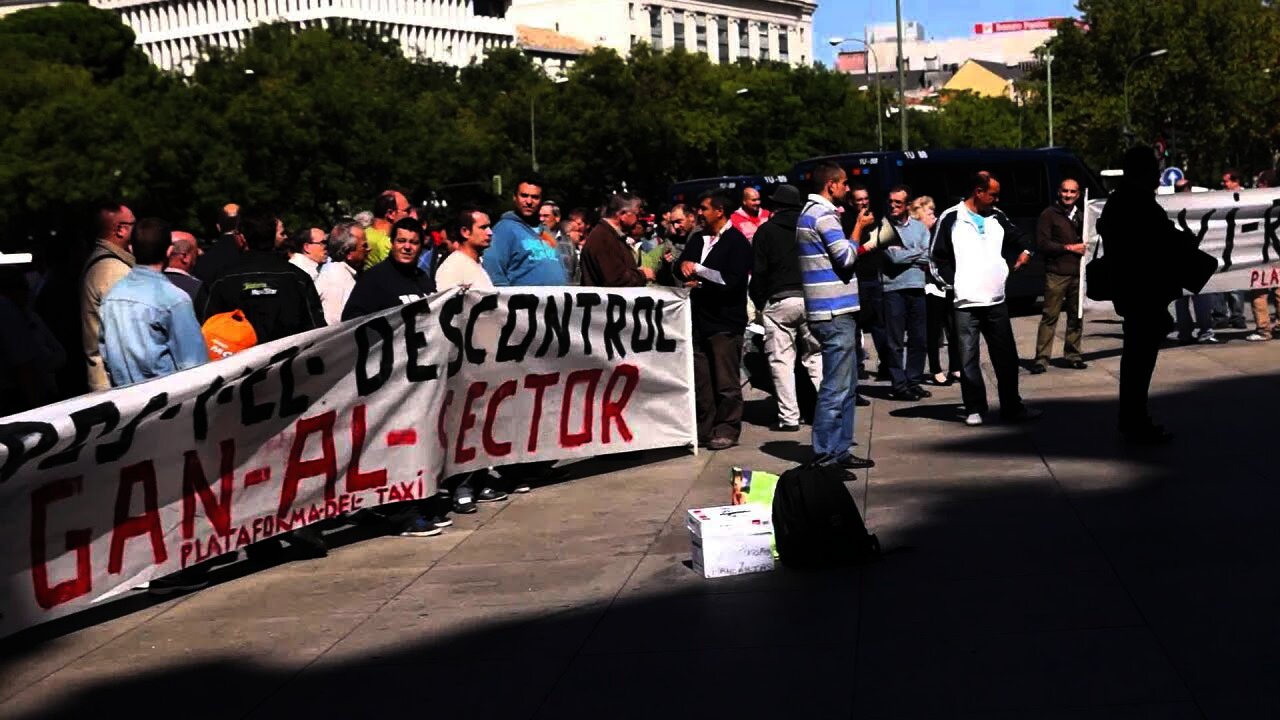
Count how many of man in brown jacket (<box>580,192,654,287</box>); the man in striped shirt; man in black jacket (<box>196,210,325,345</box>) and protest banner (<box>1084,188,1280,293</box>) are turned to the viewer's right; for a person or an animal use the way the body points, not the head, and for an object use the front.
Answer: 2

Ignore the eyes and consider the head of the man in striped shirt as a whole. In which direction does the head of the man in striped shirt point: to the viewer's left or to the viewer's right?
to the viewer's right

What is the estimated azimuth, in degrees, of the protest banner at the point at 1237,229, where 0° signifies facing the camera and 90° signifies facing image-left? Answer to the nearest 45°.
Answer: approximately 0°

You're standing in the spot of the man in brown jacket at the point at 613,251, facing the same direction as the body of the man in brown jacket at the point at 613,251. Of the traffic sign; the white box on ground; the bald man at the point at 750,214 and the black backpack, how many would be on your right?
2

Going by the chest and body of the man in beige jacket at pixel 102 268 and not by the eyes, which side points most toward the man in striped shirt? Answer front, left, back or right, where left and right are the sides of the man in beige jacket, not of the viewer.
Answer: front

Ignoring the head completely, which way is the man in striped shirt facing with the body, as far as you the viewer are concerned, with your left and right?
facing to the right of the viewer

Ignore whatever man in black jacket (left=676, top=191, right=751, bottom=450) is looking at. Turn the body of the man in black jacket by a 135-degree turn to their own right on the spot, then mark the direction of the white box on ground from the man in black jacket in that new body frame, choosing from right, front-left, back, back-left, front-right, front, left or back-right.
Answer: back

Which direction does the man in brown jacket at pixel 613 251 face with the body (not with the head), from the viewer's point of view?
to the viewer's right

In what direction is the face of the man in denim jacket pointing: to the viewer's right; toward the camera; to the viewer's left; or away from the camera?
away from the camera

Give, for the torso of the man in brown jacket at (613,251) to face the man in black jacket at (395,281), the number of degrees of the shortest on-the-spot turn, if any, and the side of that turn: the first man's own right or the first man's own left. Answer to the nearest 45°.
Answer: approximately 135° to the first man's own right

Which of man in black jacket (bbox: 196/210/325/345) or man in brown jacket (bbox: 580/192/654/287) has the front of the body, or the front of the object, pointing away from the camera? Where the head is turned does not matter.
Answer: the man in black jacket

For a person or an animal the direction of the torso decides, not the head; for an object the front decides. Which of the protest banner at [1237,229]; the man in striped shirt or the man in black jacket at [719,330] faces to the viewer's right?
the man in striped shirt

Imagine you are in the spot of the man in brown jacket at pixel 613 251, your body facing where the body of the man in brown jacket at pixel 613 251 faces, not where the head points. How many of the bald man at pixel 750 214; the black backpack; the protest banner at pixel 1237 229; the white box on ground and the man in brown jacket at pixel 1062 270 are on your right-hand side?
2

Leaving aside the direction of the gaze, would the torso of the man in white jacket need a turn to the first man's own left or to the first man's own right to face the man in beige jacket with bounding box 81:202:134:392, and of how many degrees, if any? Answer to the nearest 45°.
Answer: approximately 90° to the first man's own right

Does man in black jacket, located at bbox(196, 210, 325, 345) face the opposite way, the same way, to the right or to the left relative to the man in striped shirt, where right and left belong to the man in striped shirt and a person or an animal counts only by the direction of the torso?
to the left
